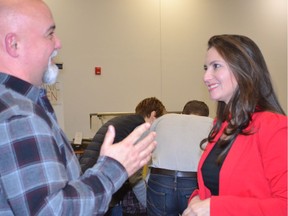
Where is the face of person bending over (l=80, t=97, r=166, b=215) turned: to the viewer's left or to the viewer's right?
to the viewer's right

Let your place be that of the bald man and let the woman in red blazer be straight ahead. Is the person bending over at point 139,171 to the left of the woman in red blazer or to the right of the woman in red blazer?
left

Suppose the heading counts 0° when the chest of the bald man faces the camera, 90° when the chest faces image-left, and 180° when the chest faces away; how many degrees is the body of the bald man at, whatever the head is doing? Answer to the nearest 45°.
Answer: approximately 270°

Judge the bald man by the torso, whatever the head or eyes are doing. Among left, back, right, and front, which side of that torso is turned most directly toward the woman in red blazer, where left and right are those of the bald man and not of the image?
front

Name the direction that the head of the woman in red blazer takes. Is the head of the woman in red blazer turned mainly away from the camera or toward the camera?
toward the camera

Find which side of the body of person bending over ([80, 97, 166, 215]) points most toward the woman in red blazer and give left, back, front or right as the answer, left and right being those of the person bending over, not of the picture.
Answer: right

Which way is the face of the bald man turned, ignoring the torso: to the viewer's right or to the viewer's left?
to the viewer's right

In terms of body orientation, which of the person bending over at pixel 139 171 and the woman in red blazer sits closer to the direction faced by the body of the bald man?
the woman in red blazer
